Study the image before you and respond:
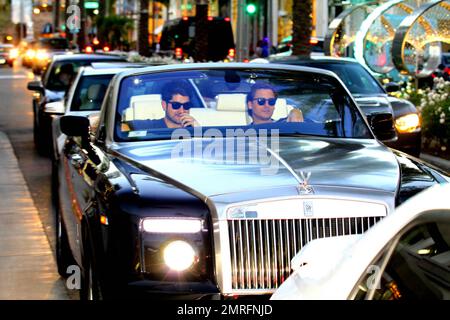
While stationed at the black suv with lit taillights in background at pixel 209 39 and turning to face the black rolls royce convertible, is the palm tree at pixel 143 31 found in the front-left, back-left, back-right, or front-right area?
back-right

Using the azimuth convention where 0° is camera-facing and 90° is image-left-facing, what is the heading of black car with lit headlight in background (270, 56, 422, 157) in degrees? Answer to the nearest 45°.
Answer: approximately 315°

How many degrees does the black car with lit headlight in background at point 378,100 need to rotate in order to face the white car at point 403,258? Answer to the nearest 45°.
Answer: approximately 45° to its right

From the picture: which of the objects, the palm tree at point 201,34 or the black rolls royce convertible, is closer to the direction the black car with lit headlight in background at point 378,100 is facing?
the black rolls royce convertible

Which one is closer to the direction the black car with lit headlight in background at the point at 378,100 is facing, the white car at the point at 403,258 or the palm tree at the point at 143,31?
the white car

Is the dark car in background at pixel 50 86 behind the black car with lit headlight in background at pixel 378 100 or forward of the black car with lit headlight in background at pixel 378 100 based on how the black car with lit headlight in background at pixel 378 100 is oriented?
behind

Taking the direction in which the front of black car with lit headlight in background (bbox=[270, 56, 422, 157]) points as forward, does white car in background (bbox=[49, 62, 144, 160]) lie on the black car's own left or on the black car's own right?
on the black car's own right

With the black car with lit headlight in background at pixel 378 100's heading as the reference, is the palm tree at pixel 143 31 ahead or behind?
behind

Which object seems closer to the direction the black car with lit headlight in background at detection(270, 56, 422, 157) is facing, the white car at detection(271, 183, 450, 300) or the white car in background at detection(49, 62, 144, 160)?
the white car at detection(271, 183, 450, 300)
